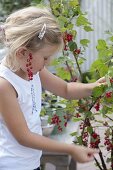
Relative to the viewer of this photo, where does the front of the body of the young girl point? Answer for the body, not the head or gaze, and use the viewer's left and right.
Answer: facing the viewer and to the right of the viewer
